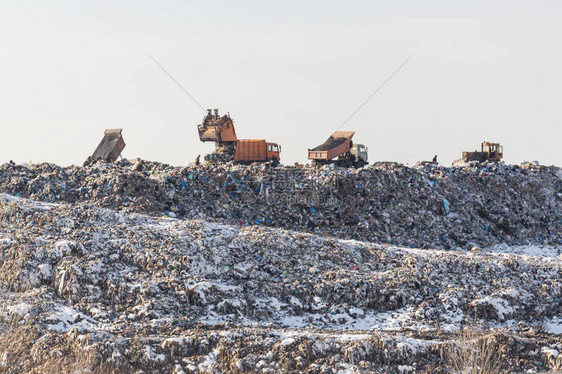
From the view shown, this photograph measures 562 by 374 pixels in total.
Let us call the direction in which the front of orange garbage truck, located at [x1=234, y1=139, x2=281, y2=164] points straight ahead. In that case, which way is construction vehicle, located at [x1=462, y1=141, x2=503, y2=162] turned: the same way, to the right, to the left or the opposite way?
the opposite way

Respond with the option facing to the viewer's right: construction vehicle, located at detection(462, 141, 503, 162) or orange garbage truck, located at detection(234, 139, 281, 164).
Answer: the orange garbage truck

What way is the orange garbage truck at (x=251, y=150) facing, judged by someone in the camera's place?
facing to the right of the viewer

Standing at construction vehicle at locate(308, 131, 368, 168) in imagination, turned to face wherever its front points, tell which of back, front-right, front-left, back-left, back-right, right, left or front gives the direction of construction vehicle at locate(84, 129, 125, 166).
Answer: back-left

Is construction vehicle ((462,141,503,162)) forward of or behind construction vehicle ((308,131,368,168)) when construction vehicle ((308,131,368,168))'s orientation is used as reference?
forward

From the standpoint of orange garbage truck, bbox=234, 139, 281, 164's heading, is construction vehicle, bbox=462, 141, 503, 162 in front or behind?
in front

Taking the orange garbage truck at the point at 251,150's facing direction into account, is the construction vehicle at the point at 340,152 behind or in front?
in front

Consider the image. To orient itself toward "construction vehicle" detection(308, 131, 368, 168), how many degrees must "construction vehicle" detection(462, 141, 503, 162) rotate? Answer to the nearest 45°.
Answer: approximately 45° to its left

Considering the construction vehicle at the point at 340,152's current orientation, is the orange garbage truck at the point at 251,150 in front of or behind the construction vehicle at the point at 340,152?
behind

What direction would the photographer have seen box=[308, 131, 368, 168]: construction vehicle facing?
facing away from the viewer and to the right of the viewer

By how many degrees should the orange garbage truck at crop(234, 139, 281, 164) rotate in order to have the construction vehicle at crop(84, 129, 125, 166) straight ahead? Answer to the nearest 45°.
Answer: approximately 180°

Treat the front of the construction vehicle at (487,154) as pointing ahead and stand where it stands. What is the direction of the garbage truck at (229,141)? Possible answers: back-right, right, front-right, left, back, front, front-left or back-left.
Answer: front-left

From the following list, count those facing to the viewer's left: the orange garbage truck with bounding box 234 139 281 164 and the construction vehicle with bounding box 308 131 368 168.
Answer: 0

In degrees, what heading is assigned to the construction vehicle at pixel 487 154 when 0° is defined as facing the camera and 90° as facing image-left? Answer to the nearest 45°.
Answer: approximately 90°

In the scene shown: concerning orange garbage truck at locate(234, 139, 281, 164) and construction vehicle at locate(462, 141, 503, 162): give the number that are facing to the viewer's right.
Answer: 1
